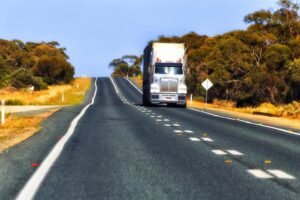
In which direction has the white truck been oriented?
toward the camera
